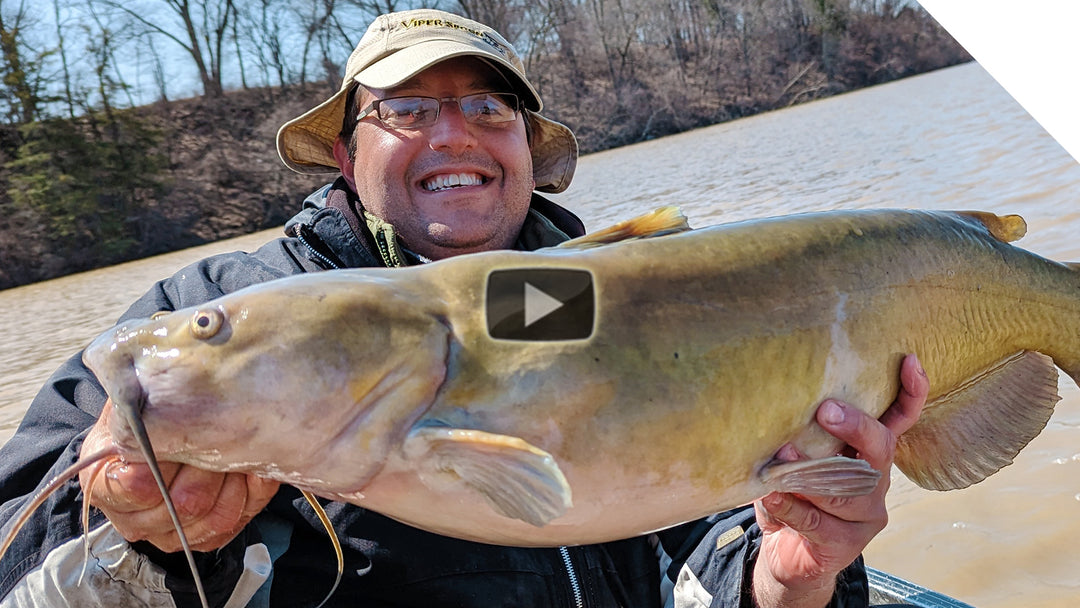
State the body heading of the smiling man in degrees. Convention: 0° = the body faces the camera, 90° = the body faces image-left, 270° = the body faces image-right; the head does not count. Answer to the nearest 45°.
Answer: approximately 0°

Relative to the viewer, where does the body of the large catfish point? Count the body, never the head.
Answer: to the viewer's left
